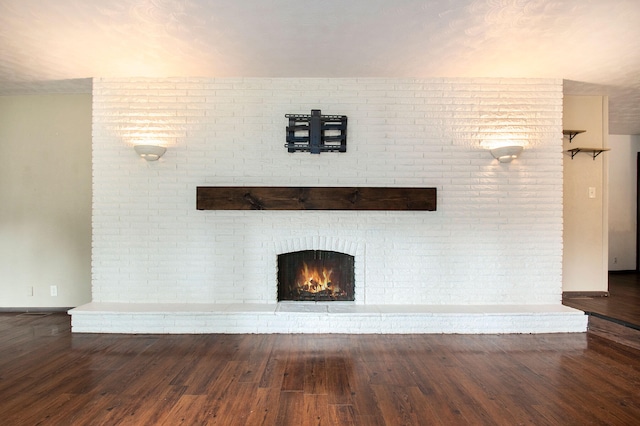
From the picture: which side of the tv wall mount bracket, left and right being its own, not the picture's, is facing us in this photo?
front

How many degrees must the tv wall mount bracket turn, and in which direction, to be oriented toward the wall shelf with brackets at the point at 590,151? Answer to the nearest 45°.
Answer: approximately 90° to its left

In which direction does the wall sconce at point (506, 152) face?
toward the camera

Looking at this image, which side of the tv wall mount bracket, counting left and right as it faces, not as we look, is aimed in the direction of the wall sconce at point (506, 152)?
left

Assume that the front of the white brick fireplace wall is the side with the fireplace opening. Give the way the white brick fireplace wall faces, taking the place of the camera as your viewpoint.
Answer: facing the viewer

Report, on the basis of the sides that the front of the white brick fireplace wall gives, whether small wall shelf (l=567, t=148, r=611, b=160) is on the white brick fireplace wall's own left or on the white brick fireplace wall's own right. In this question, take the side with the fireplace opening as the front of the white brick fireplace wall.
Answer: on the white brick fireplace wall's own left

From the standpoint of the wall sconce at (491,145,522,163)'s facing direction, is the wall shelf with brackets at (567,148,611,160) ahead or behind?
behind

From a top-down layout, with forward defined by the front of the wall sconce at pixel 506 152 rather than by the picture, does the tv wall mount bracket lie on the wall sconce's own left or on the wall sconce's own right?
on the wall sconce's own right
